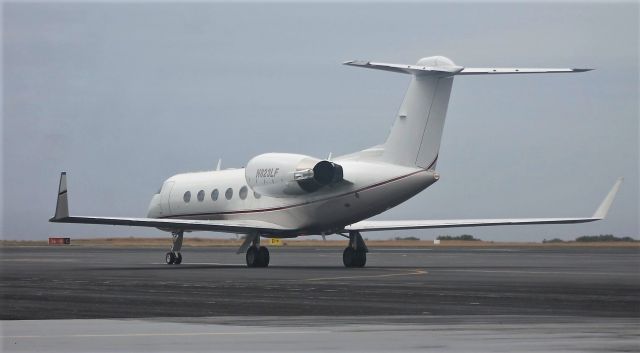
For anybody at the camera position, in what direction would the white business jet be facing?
facing away from the viewer and to the left of the viewer
